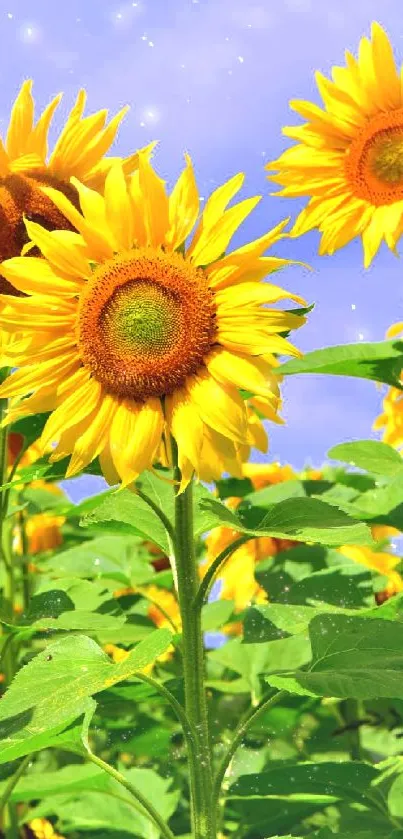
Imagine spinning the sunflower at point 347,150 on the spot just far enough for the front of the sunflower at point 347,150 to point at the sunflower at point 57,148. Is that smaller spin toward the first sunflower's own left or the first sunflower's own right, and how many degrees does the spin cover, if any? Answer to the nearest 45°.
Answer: approximately 45° to the first sunflower's own right

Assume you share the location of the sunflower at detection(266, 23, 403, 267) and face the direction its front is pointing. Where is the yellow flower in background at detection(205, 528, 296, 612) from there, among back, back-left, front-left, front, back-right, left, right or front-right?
back-right

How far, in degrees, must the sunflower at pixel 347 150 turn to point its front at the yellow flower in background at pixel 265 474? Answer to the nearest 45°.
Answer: approximately 135° to its right

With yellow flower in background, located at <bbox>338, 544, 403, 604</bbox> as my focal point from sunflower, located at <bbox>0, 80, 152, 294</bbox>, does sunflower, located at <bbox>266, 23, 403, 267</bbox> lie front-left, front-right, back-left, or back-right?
front-right

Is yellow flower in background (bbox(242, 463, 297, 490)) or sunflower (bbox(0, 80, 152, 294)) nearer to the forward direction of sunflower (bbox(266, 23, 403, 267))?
the sunflower

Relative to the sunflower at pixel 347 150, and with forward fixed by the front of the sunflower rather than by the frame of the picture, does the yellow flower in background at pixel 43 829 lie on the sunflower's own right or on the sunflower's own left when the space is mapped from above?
on the sunflower's own right

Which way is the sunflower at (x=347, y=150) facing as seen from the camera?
toward the camera
